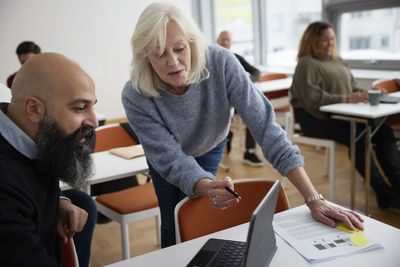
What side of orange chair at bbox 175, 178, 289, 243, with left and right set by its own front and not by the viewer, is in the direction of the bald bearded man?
right

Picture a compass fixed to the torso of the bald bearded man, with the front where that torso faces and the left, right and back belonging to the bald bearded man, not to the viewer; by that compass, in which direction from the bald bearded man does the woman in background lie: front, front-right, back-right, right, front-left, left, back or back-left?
front-left

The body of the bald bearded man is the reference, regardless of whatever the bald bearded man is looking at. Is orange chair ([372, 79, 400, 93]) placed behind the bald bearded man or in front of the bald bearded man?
in front

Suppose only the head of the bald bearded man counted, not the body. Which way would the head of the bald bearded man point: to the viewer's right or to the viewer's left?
to the viewer's right

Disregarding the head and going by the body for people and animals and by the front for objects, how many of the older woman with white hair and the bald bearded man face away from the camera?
0

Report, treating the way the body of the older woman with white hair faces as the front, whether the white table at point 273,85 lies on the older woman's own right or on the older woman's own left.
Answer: on the older woman's own left

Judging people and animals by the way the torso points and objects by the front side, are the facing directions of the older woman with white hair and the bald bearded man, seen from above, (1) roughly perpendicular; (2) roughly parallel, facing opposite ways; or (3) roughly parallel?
roughly perpendicular

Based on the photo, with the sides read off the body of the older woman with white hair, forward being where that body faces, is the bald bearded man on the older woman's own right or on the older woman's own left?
on the older woman's own right

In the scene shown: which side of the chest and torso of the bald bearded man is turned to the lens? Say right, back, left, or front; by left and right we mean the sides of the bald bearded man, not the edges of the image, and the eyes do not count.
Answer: right
